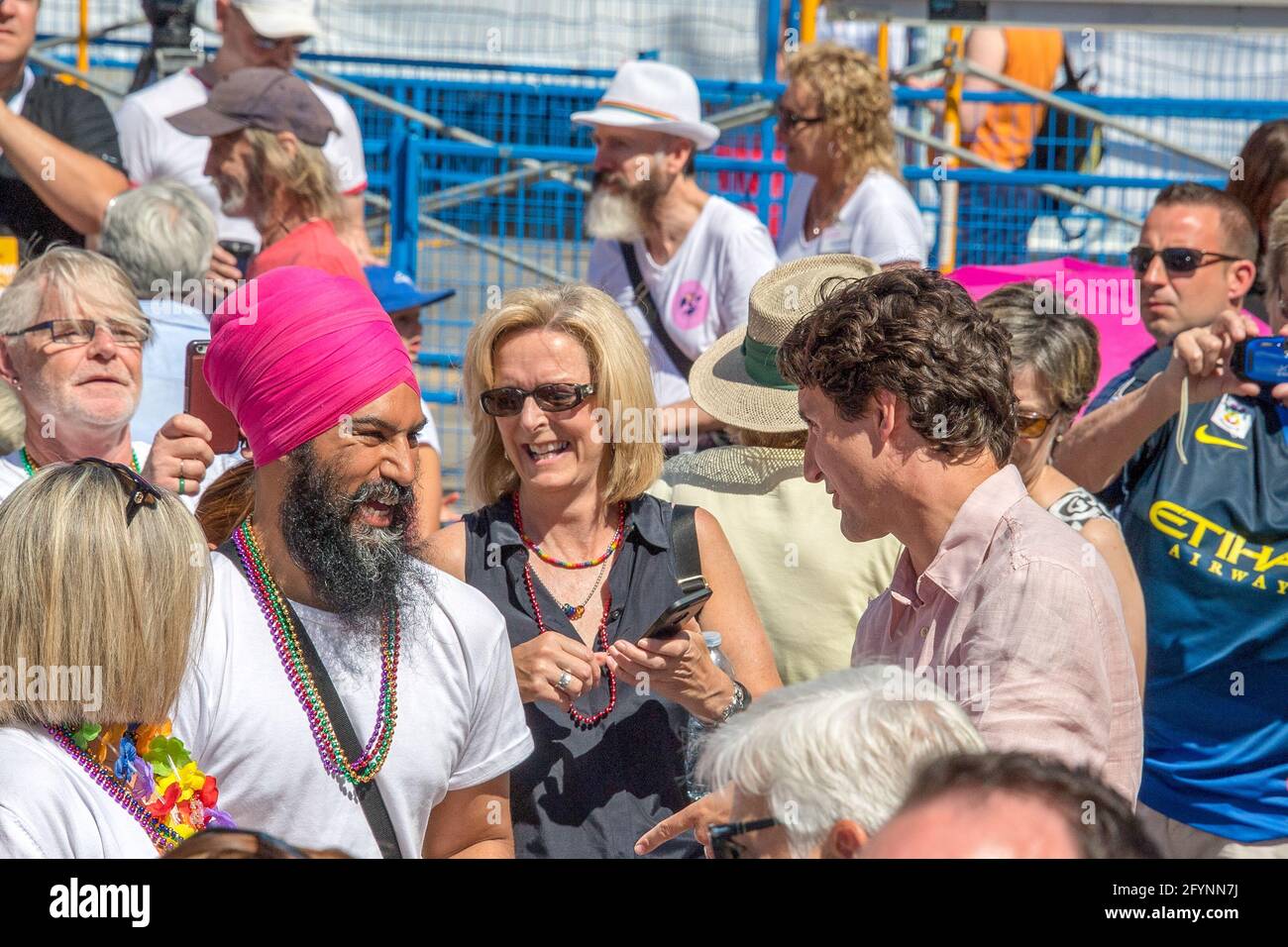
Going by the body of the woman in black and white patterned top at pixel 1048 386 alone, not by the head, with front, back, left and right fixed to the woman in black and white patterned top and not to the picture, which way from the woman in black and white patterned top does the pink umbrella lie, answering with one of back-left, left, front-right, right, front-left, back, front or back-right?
back-right

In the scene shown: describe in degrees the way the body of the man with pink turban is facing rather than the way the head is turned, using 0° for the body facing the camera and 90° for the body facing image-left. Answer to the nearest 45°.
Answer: approximately 315°

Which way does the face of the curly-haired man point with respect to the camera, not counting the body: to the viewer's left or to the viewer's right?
to the viewer's left

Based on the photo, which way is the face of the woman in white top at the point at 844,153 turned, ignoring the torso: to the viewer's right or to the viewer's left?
to the viewer's left

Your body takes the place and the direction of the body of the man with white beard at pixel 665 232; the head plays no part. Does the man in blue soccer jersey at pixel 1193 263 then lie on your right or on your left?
on your left

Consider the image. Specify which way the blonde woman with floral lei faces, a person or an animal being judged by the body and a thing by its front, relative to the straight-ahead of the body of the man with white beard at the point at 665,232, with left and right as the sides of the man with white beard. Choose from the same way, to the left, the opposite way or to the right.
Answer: the opposite way

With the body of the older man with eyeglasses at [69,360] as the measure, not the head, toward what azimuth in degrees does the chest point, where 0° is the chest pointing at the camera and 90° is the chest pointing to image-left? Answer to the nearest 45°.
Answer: approximately 315°

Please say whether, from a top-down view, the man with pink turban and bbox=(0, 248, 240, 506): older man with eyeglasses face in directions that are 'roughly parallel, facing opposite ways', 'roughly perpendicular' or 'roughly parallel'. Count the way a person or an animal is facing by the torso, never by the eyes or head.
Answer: roughly parallel

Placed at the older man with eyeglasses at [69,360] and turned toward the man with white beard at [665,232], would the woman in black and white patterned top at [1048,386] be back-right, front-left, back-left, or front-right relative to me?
front-right

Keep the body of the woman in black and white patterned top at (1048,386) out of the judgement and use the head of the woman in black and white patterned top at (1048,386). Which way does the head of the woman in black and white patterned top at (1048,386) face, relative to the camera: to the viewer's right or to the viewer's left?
to the viewer's left

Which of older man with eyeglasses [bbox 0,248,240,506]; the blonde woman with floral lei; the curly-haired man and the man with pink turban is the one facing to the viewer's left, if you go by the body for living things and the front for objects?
the curly-haired man

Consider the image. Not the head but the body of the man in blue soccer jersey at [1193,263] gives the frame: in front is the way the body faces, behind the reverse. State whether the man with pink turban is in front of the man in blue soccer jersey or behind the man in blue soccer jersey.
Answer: in front

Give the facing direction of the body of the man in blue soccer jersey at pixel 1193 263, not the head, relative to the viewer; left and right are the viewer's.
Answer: facing the viewer and to the left of the viewer

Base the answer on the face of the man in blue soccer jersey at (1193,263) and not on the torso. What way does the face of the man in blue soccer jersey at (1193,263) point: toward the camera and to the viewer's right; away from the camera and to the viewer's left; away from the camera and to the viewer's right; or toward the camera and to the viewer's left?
toward the camera and to the viewer's left

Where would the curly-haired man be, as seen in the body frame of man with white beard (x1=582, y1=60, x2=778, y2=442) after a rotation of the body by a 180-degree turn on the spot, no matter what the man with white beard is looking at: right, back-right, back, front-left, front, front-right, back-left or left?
back-right
